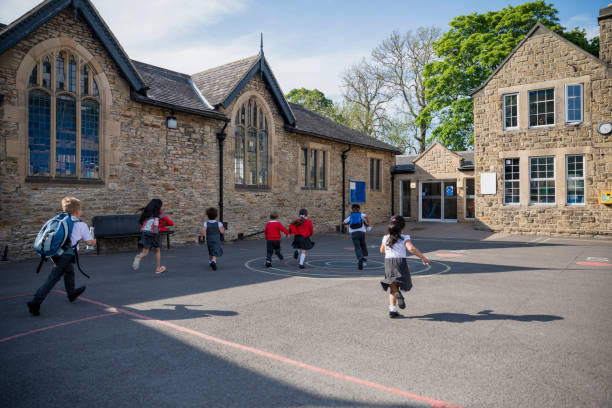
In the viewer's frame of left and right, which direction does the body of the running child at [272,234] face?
facing away from the viewer

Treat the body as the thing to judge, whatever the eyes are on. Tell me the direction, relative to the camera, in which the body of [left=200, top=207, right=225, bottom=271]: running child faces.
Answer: away from the camera

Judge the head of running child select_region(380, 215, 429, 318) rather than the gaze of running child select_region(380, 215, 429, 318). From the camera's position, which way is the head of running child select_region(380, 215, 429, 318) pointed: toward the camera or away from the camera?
away from the camera

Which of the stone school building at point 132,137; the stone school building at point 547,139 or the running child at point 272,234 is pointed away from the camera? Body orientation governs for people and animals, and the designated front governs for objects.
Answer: the running child

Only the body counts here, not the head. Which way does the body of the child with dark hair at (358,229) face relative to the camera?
away from the camera

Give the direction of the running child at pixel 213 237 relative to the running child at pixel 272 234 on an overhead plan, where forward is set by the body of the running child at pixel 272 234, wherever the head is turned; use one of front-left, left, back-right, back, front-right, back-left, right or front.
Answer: left

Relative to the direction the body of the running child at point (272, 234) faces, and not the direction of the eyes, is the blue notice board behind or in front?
in front

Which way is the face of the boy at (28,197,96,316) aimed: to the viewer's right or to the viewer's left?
to the viewer's right

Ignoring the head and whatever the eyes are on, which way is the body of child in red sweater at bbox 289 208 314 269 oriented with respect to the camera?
away from the camera

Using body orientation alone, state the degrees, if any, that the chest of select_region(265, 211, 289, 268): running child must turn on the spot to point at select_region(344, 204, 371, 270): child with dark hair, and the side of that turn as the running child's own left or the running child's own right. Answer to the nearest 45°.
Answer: approximately 90° to the running child's own right

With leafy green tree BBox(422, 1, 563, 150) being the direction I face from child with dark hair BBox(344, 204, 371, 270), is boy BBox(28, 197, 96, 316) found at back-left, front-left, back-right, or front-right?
back-left

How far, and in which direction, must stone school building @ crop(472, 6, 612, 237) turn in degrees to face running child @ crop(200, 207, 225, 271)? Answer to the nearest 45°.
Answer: approximately 45° to its right
